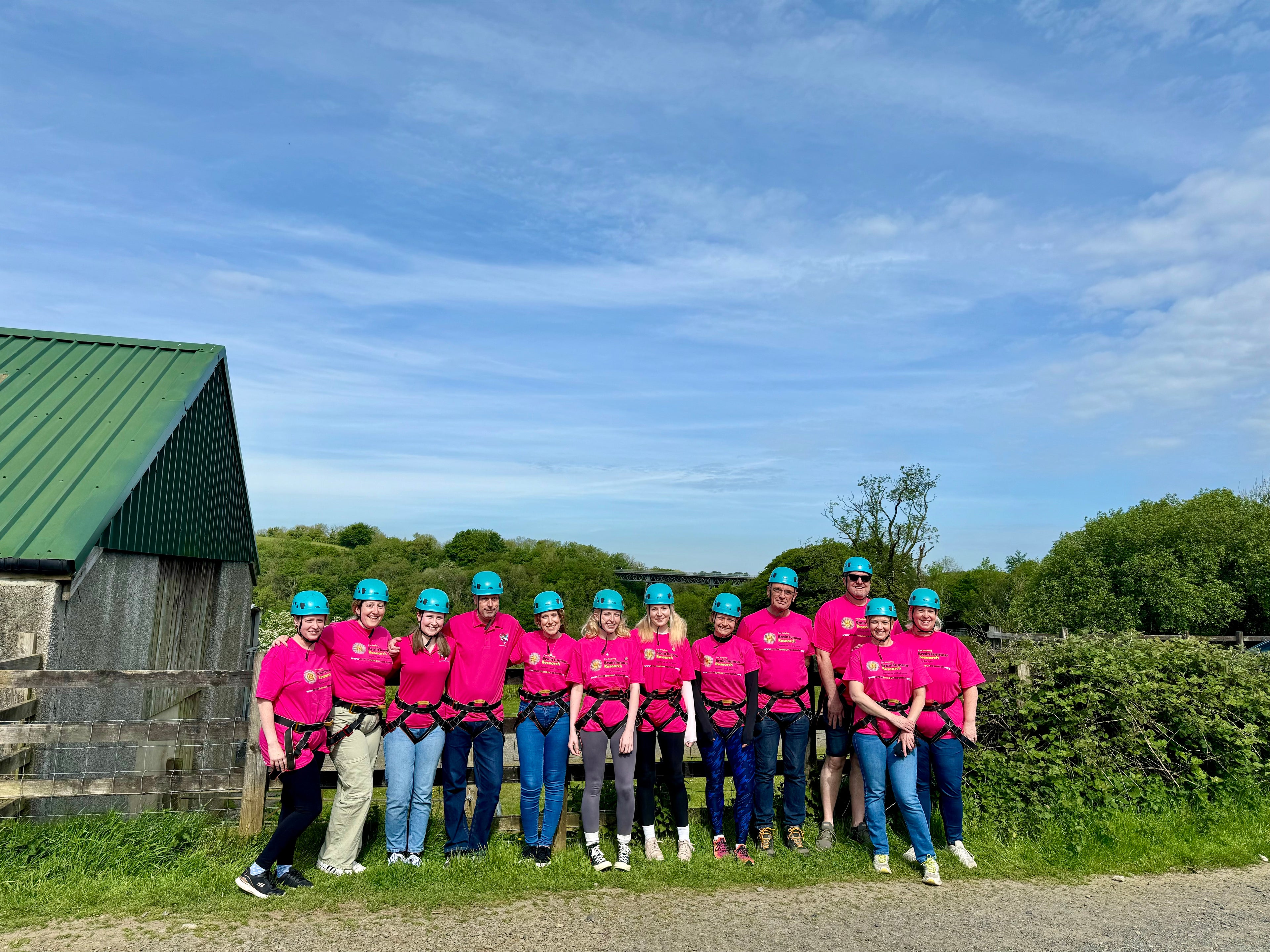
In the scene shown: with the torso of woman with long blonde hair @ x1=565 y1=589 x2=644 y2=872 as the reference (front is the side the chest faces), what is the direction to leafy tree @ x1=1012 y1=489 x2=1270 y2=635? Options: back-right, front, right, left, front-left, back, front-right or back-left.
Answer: back-left

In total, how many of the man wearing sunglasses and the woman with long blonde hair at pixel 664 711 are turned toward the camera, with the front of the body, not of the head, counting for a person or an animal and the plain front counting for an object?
2

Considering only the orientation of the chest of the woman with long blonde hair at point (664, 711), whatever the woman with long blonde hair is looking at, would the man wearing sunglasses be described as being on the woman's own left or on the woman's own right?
on the woman's own left

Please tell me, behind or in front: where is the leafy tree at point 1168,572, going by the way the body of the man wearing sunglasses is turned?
behind

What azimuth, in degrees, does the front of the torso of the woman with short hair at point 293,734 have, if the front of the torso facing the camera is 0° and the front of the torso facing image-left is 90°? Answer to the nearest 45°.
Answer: approximately 315°

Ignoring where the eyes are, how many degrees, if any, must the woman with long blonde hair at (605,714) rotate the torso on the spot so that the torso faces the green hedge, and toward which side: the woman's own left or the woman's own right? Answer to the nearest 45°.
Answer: approximately 90° to the woman's own left

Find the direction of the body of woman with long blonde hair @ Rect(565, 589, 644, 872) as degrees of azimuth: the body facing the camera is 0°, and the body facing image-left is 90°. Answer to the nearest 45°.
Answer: approximately 0°

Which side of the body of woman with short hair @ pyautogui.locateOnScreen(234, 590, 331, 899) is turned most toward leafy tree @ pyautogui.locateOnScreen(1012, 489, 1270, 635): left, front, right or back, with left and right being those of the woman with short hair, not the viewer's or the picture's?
left

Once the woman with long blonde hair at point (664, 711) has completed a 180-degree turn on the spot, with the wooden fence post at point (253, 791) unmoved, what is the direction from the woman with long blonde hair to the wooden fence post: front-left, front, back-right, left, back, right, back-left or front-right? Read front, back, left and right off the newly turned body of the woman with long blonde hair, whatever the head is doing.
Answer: left

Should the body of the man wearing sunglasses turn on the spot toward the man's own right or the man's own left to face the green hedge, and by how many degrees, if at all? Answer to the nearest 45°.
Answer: approximately 135° to the man's own left

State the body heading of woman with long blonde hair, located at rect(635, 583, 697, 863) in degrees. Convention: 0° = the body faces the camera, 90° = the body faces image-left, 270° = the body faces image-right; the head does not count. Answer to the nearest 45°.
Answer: approximately 0°

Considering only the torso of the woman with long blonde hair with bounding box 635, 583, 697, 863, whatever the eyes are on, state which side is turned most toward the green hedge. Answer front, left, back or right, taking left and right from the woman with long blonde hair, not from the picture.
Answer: left
